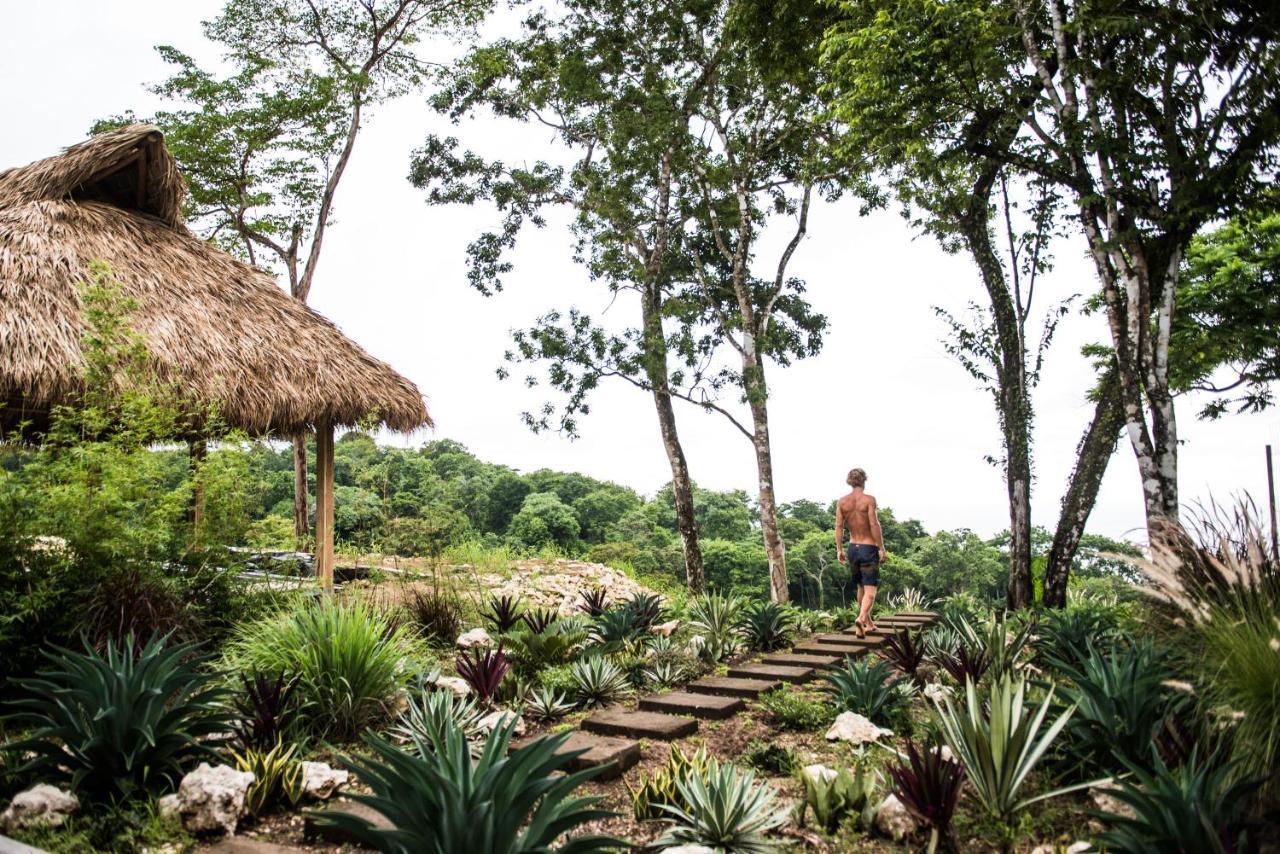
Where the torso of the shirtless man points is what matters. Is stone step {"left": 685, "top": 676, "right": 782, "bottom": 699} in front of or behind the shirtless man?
behind

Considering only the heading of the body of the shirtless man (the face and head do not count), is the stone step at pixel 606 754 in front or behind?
behind

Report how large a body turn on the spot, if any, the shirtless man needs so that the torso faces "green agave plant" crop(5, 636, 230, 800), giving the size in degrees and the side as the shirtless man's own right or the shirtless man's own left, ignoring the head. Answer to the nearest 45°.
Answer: approximately 135° to the shirtless man's own left

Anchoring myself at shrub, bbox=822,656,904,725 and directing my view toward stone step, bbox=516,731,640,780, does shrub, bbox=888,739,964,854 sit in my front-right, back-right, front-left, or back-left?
front-left

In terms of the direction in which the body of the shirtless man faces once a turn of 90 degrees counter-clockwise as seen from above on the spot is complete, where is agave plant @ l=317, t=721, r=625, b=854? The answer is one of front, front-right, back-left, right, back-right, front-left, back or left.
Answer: left

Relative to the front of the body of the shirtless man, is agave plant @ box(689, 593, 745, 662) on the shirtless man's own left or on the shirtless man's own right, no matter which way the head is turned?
on the shirtless man's own left

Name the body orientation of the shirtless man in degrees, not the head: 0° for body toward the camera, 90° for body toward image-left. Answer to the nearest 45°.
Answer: approximately 180°

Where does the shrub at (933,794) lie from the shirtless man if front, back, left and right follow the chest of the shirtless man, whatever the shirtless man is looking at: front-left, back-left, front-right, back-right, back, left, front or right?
back

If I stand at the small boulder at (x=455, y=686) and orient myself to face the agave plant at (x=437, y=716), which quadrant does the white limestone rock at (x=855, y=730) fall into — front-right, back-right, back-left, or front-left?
front-left

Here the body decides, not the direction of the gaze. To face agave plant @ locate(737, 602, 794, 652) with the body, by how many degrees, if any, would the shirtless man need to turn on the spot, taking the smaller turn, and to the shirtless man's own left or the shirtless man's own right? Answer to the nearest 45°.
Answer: approximately 90° to the shirtless man's own left

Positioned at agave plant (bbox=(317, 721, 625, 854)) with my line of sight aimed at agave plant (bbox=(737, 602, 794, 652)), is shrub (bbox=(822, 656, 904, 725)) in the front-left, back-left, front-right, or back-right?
front-right

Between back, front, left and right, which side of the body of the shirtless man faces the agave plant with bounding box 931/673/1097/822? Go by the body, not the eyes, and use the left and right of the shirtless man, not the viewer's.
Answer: back

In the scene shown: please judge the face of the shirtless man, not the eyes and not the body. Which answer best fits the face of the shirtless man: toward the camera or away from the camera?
away from the camera

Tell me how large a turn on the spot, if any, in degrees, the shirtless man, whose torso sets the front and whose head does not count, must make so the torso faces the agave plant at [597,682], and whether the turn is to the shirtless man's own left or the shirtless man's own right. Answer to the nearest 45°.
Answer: approximately 135° to the shirtless man's own left

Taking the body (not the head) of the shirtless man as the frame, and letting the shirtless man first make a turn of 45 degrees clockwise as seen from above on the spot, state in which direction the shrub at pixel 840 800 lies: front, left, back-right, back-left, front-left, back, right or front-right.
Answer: back-right

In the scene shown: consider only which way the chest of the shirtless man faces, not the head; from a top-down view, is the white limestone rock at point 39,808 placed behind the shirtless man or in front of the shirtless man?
behind

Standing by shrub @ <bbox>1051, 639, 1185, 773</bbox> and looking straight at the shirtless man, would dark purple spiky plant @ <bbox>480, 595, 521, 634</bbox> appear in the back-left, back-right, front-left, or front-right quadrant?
front-left

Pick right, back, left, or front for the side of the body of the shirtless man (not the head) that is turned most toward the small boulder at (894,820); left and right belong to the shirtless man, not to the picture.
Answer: back

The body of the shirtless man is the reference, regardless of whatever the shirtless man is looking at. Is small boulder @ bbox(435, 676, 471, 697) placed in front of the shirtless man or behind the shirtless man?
behind
